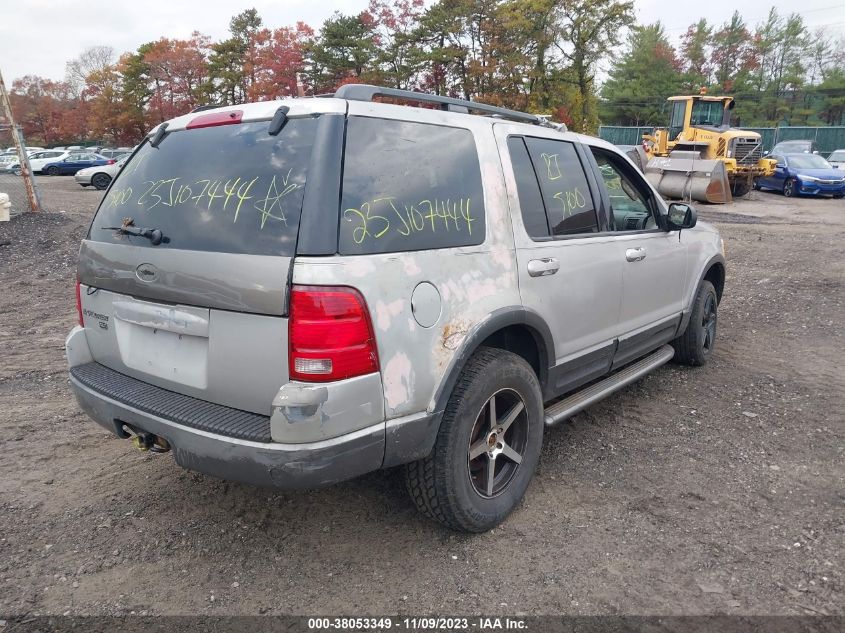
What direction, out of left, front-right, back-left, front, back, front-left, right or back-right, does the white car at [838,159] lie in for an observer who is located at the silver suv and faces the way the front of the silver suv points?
front

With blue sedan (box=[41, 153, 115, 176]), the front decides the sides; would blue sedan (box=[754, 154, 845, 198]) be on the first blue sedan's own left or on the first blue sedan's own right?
on the first blue sedan's own left

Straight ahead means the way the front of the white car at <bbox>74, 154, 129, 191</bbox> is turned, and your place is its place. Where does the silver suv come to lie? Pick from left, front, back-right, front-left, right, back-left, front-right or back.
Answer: left

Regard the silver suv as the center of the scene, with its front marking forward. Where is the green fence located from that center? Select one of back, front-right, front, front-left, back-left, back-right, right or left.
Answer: front

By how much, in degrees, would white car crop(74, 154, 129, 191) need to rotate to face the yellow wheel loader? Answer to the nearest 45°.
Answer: approximately 135° to its left

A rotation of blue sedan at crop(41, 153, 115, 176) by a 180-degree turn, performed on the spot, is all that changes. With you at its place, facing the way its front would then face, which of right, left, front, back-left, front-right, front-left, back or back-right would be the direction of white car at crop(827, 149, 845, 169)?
front-right

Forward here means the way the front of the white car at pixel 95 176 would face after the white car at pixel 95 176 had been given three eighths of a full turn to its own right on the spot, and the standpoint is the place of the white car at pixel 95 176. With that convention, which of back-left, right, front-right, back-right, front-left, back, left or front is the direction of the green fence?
front-right

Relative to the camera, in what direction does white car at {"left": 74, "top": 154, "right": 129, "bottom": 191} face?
facing to the left of the viewer

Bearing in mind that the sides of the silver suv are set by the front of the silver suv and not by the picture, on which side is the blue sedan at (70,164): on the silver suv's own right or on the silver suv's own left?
on the silver suv's own left

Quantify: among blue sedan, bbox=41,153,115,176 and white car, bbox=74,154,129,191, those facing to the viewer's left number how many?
2

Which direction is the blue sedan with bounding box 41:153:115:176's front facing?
to the viewer's left

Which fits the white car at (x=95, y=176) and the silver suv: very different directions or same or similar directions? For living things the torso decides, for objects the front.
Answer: very different directions

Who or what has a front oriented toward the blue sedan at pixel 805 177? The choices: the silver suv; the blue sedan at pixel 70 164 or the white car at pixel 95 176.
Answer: the silver suv

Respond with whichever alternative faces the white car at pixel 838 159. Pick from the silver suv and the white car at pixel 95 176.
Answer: the silver suv
